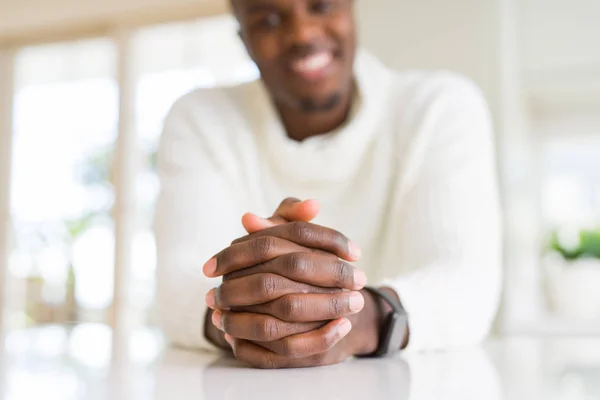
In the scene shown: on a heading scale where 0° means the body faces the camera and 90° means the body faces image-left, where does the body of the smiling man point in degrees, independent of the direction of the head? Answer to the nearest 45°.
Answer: approximately 0°

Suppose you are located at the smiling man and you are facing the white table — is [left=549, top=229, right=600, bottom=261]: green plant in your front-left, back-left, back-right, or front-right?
back-left

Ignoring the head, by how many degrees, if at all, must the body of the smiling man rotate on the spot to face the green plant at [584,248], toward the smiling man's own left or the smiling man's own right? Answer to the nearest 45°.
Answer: approximately 135° to the smiling man's own left
